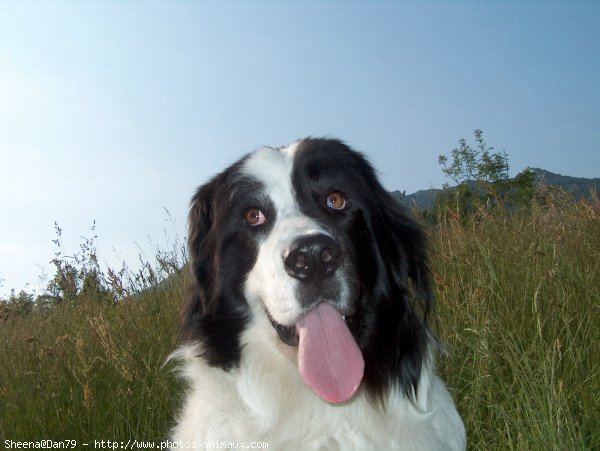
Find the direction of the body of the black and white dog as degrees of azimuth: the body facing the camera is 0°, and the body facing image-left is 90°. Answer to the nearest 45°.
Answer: approximately 0°
